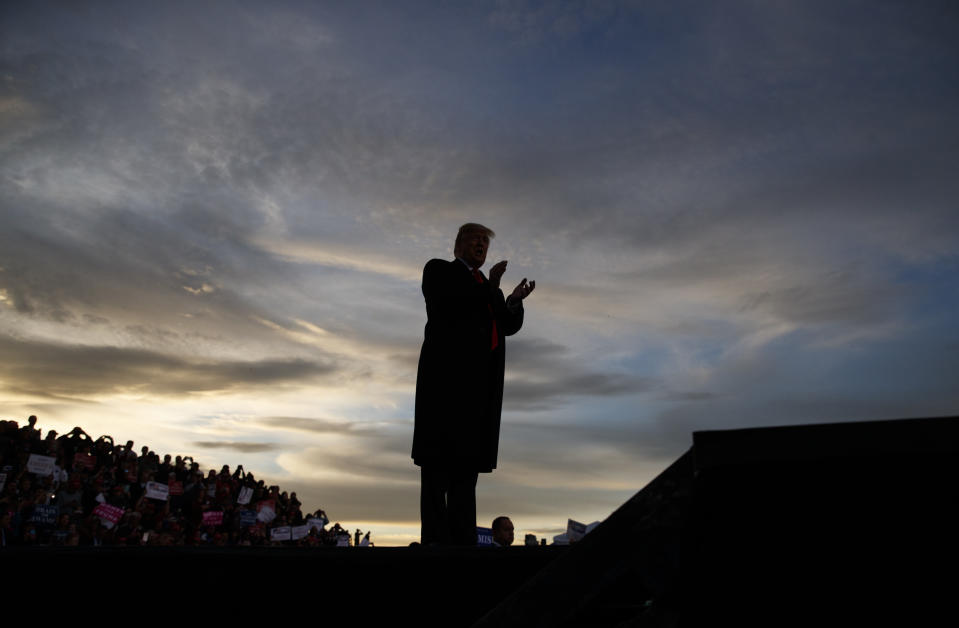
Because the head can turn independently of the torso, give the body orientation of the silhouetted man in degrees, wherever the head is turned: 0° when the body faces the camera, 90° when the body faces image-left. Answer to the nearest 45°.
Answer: approximately 315°
